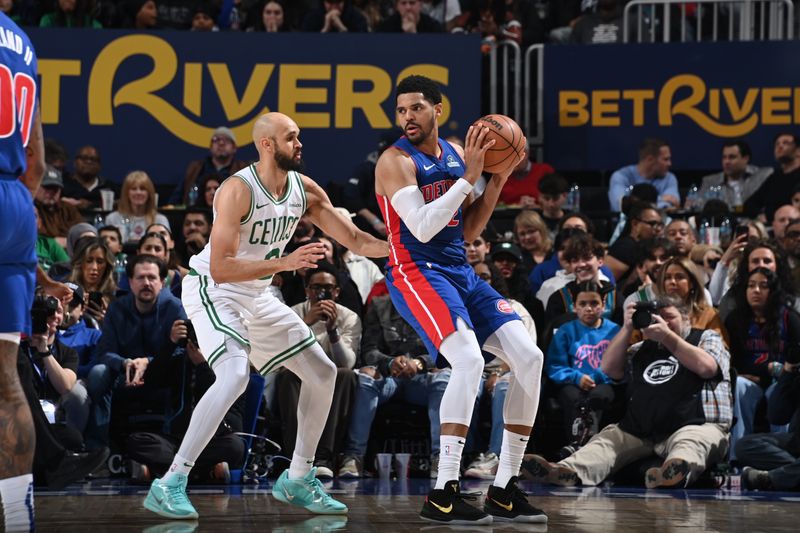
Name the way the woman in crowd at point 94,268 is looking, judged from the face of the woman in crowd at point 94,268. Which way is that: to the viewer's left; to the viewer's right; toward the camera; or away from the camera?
toward the camera

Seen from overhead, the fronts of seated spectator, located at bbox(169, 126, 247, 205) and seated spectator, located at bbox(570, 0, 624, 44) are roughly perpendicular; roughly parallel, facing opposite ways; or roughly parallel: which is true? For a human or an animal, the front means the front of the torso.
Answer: roughly parallel

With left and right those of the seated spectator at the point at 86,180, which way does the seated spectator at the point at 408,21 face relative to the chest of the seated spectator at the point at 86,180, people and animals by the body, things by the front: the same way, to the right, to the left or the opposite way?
the same way

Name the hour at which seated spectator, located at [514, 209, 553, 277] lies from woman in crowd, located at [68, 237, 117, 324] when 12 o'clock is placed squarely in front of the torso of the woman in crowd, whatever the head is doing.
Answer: The seated spectator is roughly at 9 o'clock from the woman in crowd.

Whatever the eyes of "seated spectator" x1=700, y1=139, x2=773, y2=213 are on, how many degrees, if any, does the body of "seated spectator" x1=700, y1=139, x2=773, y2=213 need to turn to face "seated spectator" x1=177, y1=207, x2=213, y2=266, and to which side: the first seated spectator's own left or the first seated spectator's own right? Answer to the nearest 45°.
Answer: approximately 45° to the first seated spectator's own right

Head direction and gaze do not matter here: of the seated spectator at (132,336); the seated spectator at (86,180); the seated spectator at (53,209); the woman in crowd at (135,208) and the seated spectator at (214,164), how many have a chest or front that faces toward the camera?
5

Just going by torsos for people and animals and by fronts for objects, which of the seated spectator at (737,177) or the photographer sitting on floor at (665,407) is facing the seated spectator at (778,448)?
the seated spectator at (737,177)

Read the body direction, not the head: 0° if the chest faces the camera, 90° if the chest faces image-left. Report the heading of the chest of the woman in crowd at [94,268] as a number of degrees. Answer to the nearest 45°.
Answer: approximately 0°

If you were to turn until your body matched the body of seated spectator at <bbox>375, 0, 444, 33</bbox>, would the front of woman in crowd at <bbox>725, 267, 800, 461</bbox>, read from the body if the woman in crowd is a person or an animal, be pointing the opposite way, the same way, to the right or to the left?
the same way

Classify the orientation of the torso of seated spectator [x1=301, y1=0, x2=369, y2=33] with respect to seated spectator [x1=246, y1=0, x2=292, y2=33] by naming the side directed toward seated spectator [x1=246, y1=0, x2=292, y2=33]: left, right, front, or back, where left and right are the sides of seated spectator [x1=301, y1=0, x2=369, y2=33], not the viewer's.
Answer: right

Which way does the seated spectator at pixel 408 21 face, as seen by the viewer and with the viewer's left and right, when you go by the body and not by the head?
facing the viewer

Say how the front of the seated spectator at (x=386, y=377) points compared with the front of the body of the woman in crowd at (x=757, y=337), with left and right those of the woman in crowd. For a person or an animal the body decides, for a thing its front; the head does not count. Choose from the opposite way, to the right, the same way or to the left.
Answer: the same way

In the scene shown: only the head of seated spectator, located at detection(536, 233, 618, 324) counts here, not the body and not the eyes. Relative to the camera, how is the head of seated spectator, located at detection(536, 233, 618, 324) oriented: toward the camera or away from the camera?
toward the camera

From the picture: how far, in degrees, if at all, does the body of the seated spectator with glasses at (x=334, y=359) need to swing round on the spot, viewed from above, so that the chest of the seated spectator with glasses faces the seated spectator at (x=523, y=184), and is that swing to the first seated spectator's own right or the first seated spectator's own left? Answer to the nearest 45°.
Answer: approximately 135° to the first seated spectator's own left

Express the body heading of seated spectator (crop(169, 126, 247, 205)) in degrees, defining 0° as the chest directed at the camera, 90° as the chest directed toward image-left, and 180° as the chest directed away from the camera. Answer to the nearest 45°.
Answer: approximately 0°

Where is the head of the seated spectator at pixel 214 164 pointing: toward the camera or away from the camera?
toward the camera

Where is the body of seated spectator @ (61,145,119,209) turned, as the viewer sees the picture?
toward the camera
